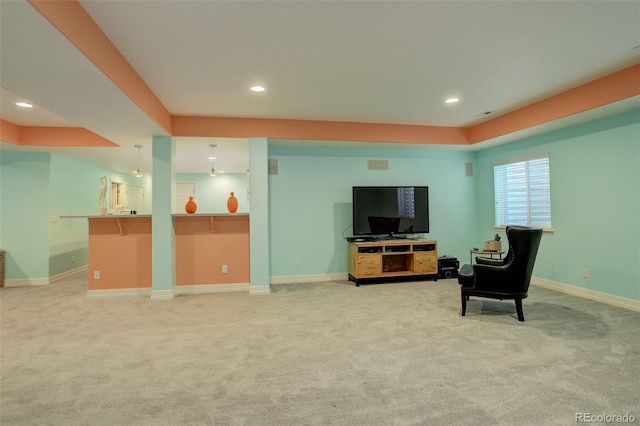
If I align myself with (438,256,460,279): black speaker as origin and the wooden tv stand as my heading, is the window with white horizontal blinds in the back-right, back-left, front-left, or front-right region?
back-left

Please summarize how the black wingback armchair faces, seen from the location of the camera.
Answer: facing to the left of the viewer

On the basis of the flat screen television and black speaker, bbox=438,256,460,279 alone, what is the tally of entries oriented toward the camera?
2

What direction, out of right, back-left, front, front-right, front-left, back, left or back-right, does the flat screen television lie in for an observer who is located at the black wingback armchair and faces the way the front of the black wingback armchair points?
front-right

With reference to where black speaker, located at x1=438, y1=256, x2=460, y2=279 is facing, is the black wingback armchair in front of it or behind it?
in front

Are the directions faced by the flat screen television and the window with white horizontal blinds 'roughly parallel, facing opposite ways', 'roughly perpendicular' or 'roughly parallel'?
roughly perpendicular

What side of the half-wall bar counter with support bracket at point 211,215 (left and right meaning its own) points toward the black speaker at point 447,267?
left

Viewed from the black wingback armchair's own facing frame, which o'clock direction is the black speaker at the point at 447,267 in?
The black speaker is roughly at 2 o'clock from the black wingback armchair.

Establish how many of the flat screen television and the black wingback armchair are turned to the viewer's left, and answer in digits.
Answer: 1

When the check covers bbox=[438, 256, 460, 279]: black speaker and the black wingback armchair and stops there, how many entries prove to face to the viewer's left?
1
